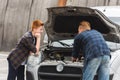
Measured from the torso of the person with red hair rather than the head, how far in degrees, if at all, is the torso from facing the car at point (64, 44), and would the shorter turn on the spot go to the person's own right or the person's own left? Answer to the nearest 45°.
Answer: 0° — they already face it

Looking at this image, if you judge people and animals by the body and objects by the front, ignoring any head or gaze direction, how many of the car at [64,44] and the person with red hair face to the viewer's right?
1

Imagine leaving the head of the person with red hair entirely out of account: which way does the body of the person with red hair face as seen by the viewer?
to the viewer's right
